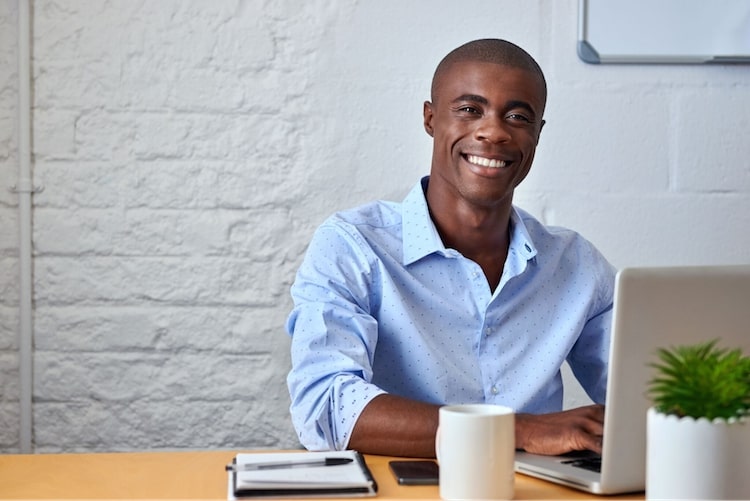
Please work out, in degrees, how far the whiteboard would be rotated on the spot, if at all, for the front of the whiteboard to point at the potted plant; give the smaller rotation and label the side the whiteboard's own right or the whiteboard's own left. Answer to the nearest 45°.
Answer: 0° — it already faces it

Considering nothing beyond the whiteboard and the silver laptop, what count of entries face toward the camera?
1

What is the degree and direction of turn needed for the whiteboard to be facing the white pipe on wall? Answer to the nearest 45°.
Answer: approximately 90° to its right

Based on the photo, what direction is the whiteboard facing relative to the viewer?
toward the camera

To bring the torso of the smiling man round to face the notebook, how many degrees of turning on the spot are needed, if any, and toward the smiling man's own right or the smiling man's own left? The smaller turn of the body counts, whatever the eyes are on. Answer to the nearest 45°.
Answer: approximately 45° to the smiling man's own right

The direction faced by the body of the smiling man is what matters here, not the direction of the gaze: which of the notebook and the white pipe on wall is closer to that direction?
the notebook

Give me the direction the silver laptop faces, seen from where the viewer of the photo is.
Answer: facing away from the viewer and to the left of the viewer

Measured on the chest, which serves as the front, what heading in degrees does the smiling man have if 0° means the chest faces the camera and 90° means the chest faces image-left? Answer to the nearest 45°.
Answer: approximately 315°

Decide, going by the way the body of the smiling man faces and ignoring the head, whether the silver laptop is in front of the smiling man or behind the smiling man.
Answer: in front

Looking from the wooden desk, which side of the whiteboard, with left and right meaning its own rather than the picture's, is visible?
front

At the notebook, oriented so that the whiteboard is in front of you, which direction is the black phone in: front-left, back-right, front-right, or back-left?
front-right

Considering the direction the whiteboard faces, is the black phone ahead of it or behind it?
ahead

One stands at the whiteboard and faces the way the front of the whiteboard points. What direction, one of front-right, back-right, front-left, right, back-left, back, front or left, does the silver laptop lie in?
front

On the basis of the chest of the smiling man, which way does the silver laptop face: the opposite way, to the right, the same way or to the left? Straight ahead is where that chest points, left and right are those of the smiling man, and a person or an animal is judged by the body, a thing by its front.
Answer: the opposite way
